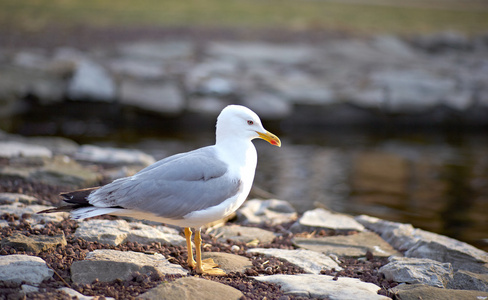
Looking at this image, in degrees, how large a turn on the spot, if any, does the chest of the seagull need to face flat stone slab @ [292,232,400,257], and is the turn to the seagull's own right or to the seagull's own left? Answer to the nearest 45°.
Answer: approximately 45° to the seagull's own left

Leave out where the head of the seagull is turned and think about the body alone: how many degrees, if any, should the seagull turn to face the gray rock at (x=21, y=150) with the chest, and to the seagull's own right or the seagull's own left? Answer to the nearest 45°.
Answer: approximately 135° to the seagull's own left

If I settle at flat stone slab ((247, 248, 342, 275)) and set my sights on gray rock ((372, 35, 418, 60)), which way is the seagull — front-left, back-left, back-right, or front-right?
back-left

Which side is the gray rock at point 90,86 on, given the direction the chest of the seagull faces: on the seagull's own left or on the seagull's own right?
on the seagull's own left

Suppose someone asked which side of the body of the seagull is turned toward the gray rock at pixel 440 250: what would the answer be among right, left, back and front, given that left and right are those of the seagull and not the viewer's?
front

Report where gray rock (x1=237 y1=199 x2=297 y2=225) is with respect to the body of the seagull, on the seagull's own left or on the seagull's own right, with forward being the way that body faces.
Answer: on the seagull's own left

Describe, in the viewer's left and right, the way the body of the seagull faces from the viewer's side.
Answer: facing to the right of the viewer

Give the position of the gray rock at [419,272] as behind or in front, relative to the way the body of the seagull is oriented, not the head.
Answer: in front

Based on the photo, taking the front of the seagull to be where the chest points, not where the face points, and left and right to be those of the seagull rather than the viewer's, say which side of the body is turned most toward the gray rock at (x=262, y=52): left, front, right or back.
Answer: left
